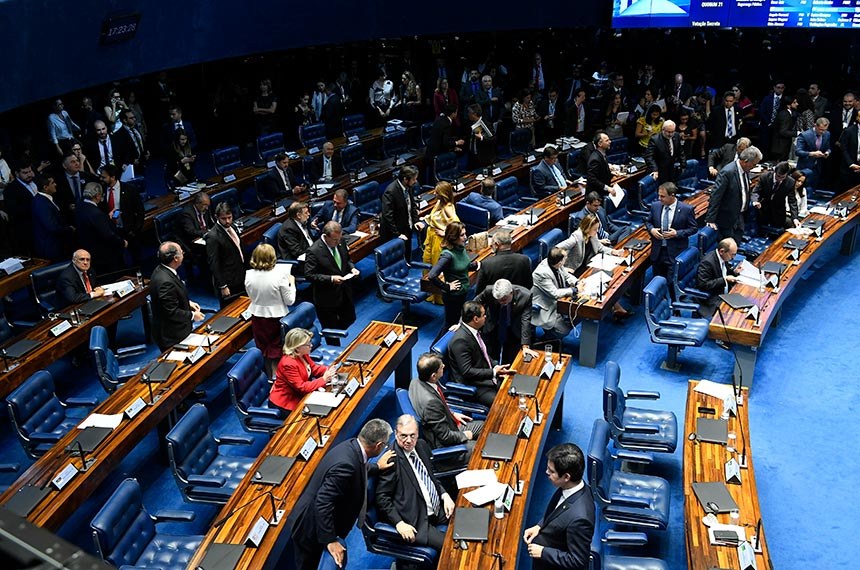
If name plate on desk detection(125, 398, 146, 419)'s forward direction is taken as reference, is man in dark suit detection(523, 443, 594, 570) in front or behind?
in front

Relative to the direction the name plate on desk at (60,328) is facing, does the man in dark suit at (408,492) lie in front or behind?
in front

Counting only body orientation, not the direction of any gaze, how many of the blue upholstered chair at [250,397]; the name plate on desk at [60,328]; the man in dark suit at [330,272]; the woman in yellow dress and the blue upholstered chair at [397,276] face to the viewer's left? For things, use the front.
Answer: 1

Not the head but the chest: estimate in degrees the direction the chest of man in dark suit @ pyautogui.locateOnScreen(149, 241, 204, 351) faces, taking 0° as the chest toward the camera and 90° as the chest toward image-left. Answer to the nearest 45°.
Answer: approximately 270°

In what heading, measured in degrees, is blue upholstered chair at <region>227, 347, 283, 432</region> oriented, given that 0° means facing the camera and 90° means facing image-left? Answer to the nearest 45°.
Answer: approximately 315°

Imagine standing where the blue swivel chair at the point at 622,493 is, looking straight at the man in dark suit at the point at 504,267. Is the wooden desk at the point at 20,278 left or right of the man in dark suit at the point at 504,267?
left

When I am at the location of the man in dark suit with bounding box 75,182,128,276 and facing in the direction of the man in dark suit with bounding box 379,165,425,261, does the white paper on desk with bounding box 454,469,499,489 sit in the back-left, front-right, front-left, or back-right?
front-right

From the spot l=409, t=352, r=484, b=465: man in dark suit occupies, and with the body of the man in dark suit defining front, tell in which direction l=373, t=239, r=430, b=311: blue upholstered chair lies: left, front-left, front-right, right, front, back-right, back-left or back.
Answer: left

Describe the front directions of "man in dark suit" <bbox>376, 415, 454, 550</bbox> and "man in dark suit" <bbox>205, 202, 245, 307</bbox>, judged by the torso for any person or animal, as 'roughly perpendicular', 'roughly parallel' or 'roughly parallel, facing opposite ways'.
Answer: roughly parallel

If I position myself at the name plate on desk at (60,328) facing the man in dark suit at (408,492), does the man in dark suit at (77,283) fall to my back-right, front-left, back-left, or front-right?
back-left

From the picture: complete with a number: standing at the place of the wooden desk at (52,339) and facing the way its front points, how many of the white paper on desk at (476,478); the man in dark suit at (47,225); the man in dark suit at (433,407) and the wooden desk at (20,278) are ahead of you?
2

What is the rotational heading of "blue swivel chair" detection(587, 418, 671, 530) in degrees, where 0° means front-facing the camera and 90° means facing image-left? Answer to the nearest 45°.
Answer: approximately 270°

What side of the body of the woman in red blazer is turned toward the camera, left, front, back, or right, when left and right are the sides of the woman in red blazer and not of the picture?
right
